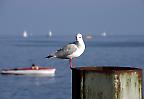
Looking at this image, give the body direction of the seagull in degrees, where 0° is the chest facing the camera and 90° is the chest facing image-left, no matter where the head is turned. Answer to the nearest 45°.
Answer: approximately 270°
